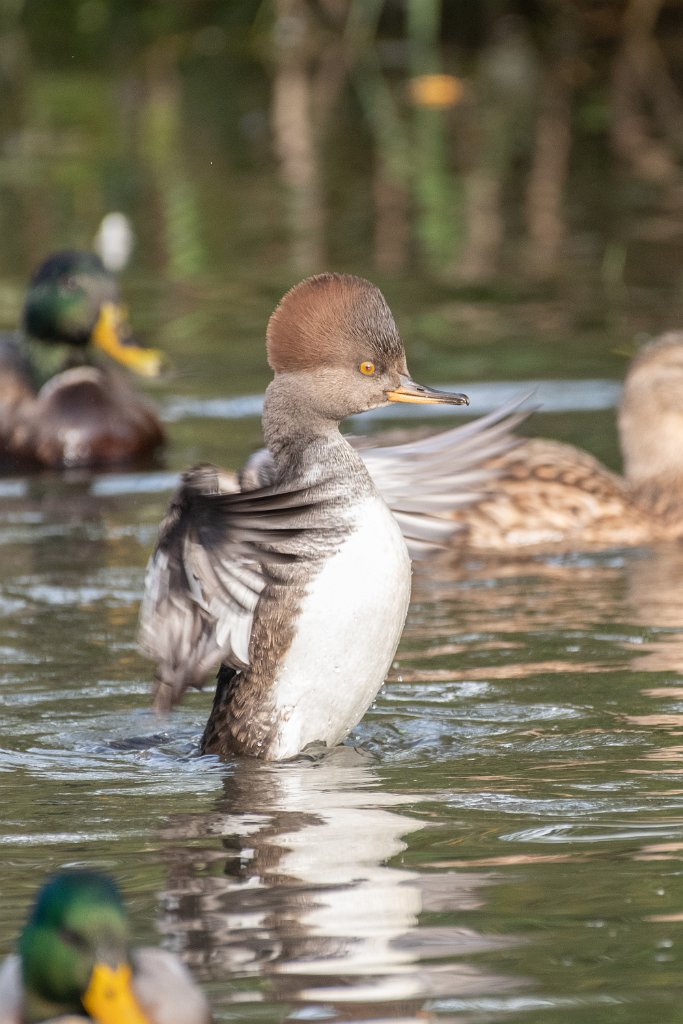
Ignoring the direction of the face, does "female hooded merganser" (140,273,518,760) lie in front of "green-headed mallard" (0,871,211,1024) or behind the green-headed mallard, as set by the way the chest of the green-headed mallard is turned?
behind

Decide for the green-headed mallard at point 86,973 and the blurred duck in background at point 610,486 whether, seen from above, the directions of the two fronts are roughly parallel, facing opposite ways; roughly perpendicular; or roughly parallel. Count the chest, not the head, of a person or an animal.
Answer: roughly perpendicular

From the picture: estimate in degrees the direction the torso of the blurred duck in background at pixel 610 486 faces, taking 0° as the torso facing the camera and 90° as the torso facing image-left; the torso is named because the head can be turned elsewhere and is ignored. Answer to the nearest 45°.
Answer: approximately 270°

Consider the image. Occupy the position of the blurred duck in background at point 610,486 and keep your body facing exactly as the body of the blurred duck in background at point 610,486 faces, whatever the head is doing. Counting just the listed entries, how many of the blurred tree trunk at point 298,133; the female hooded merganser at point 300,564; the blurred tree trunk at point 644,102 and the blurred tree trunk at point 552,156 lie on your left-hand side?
3

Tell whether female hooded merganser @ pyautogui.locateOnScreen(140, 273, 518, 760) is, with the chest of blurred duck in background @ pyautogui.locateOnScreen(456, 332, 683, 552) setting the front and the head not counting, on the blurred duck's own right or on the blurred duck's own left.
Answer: on the blurred duck's own right

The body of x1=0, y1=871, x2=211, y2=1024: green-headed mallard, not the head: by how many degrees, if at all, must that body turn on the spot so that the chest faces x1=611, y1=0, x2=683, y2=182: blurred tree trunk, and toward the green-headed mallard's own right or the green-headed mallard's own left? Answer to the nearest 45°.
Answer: approximately 180°

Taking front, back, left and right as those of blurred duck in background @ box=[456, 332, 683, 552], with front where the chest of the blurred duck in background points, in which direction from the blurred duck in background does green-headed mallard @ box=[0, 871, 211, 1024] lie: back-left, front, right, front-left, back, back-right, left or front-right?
right

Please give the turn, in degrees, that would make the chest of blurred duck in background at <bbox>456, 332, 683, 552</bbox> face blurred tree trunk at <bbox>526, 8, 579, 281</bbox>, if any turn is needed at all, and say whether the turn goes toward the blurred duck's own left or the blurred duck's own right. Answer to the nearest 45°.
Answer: approximately 90° to the blurred duck's own left

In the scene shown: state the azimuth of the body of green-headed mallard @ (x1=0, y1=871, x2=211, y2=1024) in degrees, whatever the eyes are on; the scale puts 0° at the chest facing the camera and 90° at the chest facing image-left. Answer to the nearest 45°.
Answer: approximately 0°

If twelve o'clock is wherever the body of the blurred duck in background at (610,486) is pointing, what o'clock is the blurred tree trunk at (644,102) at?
The blurred tree trunk is roughly at 9 o'clock from the blurred duck in background.
